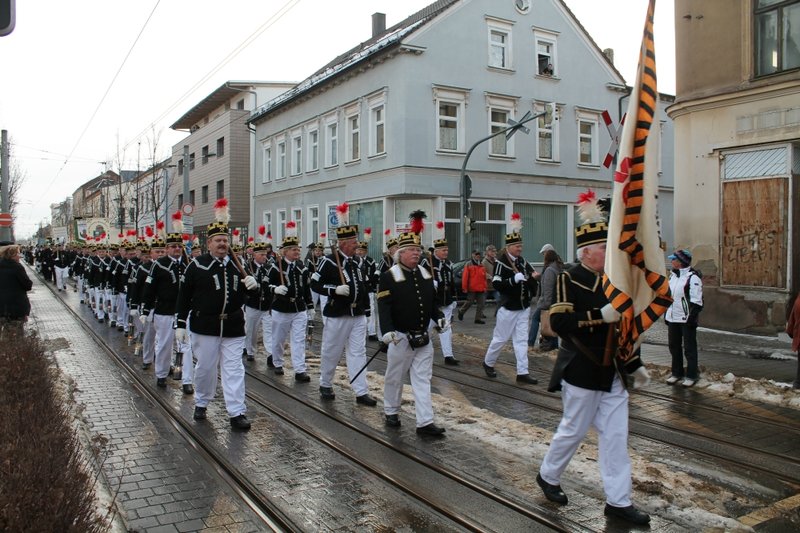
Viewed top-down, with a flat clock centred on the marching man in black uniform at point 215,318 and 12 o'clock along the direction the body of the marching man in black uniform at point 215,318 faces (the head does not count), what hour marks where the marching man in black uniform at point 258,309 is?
the marching man in black uniform at point 258,309 is roughly at 8 o'clock from the marching man in black uniform at point 215,318.

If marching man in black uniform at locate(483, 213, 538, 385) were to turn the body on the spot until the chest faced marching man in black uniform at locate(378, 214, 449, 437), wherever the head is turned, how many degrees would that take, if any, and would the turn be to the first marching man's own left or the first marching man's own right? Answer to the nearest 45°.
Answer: approximately 45° to the first marching man's own right

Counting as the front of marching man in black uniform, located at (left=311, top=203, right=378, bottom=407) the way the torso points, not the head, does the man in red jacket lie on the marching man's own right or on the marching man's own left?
on the marching man's own left

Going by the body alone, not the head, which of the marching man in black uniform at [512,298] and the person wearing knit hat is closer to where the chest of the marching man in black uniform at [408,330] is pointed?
the person wearing knit hat

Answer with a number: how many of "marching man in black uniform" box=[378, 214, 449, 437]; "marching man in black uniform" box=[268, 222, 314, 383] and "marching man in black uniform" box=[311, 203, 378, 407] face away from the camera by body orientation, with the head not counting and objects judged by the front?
0

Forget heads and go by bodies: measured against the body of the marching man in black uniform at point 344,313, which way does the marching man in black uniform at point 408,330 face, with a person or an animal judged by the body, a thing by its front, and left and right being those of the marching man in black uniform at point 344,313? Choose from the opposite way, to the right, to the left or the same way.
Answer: the same way

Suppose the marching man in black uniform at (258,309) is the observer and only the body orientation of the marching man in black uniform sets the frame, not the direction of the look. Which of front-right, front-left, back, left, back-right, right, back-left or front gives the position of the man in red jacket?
left

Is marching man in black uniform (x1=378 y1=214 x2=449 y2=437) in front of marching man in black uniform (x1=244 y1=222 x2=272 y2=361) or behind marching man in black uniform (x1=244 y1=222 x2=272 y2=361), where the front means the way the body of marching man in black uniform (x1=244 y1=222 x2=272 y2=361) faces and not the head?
in front

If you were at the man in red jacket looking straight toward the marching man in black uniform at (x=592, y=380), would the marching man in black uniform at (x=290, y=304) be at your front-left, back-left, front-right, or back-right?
front-right

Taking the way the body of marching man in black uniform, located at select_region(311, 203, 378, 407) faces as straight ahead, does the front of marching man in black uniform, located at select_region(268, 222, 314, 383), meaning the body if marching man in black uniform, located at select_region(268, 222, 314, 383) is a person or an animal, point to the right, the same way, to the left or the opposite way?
the same way

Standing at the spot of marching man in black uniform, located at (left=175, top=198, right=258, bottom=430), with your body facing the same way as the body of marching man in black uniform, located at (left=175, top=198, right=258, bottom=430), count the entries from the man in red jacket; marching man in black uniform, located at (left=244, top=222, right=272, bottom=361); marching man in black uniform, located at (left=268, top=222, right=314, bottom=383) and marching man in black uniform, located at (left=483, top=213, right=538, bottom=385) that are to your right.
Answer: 0

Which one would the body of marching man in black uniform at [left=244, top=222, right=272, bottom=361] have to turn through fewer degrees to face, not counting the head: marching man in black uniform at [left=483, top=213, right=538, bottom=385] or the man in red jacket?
the marching man in black uniform

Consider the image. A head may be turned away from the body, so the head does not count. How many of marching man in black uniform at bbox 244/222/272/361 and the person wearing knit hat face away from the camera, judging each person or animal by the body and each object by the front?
0

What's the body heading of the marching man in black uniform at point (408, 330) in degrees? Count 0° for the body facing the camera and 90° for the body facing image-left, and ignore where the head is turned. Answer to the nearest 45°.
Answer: approximately 315°

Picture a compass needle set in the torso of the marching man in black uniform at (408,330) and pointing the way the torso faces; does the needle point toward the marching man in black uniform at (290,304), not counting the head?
no

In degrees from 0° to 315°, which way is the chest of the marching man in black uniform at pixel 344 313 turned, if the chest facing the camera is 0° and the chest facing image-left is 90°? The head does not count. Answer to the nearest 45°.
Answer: approximately 315°

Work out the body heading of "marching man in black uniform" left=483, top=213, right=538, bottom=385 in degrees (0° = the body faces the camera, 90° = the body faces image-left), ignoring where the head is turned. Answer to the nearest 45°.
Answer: approximately 315°
